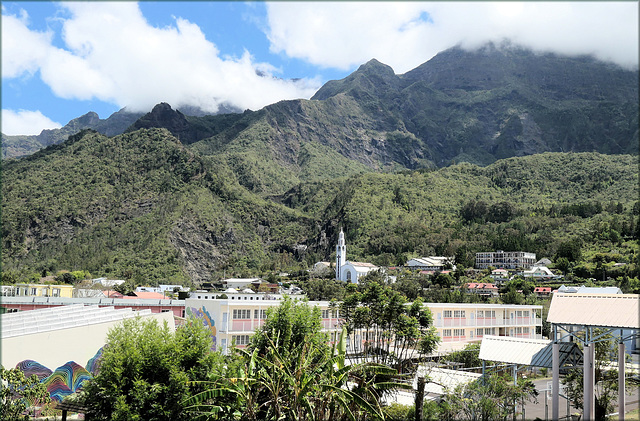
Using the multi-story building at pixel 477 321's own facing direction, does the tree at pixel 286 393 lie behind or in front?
in front

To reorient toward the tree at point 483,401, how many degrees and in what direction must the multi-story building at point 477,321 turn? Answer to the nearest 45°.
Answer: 0° — it already faces it

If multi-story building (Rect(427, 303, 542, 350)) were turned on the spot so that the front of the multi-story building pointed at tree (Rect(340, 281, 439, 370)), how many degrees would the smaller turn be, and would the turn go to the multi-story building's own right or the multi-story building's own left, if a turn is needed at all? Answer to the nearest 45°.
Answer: approximately 45° to the multi-story building's own right

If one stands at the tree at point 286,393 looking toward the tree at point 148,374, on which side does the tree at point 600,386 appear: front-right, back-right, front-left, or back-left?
back-right

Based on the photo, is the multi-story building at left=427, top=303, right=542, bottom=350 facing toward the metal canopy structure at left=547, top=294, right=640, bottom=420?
yes

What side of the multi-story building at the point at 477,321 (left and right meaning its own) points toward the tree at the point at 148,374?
front

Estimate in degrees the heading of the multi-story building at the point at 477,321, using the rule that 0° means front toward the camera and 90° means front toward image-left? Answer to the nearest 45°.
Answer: approximately 0°

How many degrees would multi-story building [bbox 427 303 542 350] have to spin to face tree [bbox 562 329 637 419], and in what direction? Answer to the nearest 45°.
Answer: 0° — it already faces it

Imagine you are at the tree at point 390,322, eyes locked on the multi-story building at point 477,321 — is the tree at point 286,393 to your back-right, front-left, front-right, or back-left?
back-right

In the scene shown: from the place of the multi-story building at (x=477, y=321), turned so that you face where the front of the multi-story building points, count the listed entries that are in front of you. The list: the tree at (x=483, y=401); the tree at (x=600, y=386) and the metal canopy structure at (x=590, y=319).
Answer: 3
